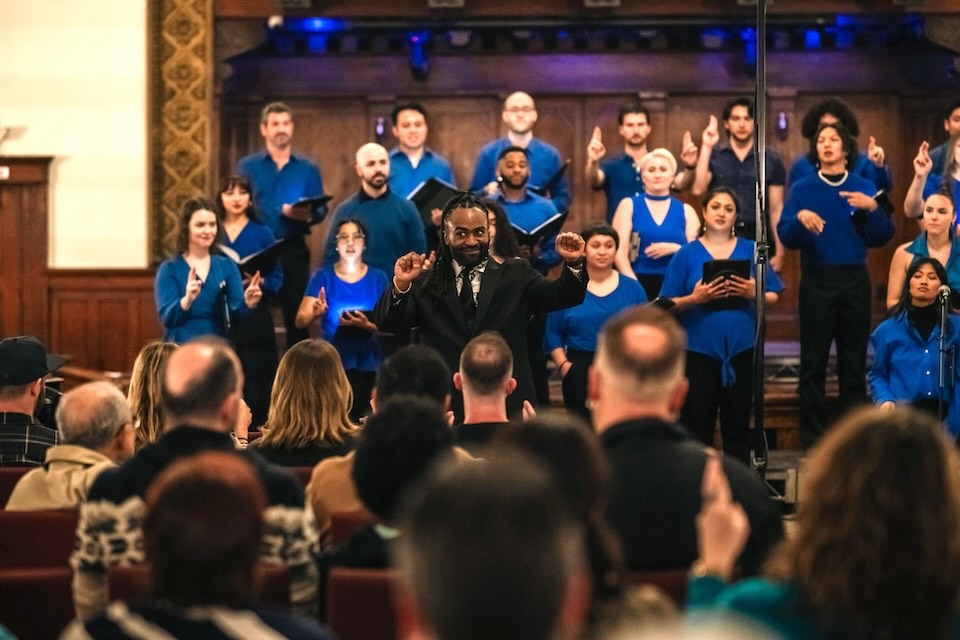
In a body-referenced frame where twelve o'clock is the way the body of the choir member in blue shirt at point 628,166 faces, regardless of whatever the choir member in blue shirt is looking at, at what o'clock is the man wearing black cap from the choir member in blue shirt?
The man wearing black cap is roughly at 1 o'clock from the choir member in blue shirt.

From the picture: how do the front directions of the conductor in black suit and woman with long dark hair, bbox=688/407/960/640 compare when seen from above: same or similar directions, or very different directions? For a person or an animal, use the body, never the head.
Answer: very different directions

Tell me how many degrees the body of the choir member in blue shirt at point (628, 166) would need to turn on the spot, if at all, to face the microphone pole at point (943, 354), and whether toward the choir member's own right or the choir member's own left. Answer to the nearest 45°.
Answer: approximately 45° to the choir member's own left

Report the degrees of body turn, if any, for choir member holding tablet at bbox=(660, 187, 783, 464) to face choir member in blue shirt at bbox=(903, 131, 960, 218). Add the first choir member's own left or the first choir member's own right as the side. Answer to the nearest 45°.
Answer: approximately 135° to the first choir member's own left

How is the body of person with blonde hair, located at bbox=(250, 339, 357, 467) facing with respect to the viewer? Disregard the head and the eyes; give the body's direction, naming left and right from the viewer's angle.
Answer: facing away from the viewer

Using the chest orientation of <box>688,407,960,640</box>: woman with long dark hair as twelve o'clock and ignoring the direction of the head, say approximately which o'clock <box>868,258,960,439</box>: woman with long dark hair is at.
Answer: <box>868,258,960,439</box>: woman with long dark hair is roughly at 12 o'clock from <box>688,407,960,640</box>: woman with long dark hair.

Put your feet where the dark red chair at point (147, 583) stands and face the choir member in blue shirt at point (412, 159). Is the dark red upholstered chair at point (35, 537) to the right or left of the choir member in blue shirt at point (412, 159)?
left

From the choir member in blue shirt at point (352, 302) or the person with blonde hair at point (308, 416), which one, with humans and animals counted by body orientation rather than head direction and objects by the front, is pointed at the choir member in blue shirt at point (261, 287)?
the person with blonde hair

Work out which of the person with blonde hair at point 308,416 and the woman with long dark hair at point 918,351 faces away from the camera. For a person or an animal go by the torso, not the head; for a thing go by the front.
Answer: the person with blonde hair

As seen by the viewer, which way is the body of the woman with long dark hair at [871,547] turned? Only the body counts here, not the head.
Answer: away from the camera

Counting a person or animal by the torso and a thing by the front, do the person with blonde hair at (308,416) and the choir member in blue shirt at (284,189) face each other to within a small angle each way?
yes
